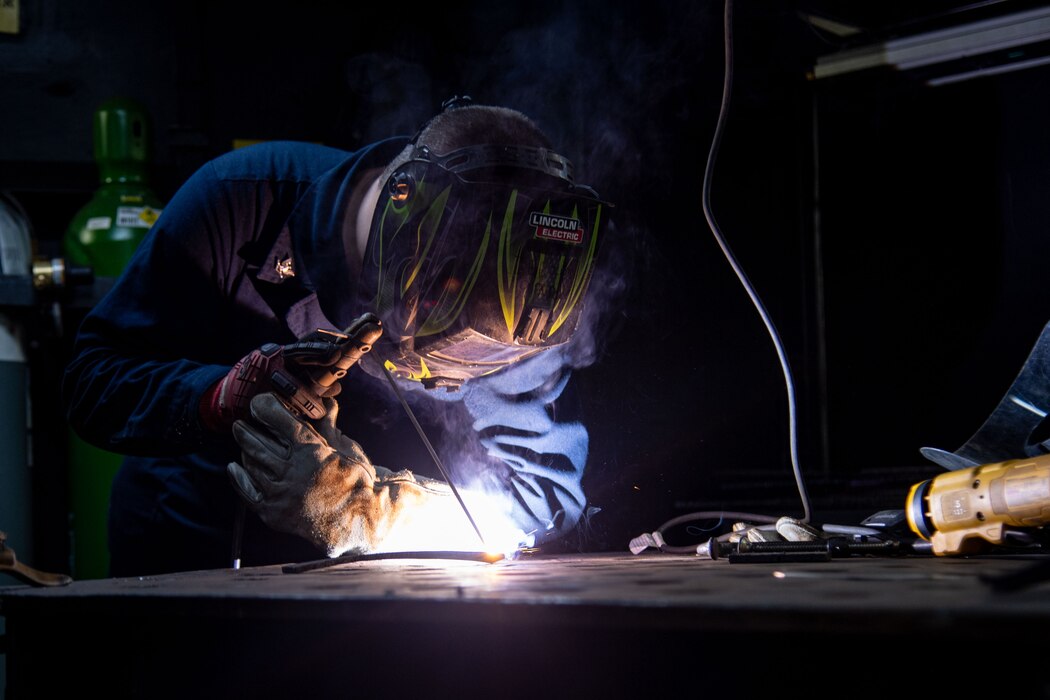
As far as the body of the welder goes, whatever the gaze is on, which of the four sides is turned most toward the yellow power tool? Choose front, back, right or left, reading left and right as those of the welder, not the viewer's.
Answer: front

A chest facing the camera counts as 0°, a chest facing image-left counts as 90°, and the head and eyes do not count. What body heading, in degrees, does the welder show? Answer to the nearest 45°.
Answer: approximately 315°

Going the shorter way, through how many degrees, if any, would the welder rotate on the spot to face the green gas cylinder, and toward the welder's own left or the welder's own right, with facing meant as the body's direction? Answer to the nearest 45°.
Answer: approximately 180°

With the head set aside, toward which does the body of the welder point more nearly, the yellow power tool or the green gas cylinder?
the yellow power tool
